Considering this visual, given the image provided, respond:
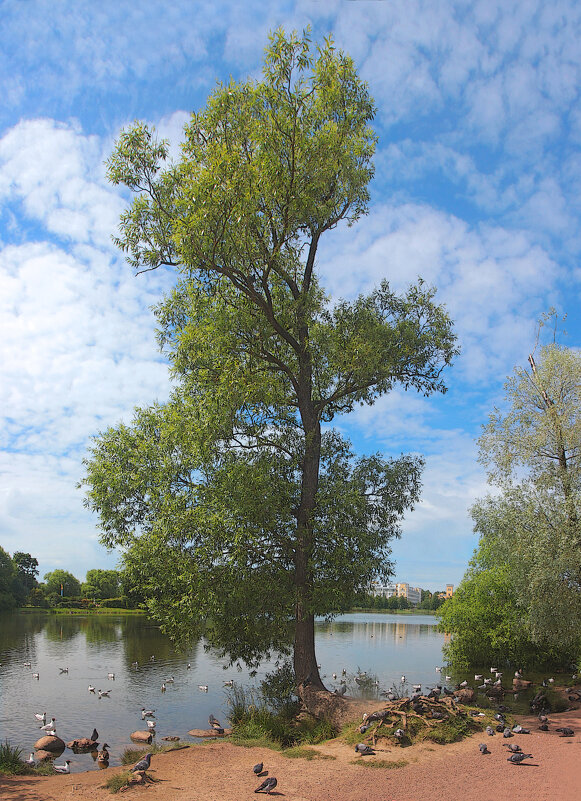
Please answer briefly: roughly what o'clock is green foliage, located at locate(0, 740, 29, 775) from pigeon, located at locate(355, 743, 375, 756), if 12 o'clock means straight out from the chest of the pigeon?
The green foliage is roughly at 12 o'clock from the pigeon.

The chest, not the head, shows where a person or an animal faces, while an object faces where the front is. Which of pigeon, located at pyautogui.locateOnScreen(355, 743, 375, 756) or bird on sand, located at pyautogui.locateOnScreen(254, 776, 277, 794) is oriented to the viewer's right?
the bird on sand

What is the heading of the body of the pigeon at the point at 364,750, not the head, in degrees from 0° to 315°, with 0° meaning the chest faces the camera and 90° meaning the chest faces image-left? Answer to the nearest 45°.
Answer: approximately 90°

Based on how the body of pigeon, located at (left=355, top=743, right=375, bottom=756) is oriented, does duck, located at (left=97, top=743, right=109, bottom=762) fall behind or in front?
in front

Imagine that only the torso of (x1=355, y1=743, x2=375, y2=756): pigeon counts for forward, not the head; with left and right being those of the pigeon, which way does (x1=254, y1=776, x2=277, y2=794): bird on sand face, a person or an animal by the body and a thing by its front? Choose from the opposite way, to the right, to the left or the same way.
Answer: the opposite way

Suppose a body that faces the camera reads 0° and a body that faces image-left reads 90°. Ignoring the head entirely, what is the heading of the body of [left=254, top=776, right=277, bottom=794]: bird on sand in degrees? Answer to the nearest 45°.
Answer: approximately 270°

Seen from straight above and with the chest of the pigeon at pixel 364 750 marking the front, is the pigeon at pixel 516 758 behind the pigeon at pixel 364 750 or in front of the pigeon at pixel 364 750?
behind
